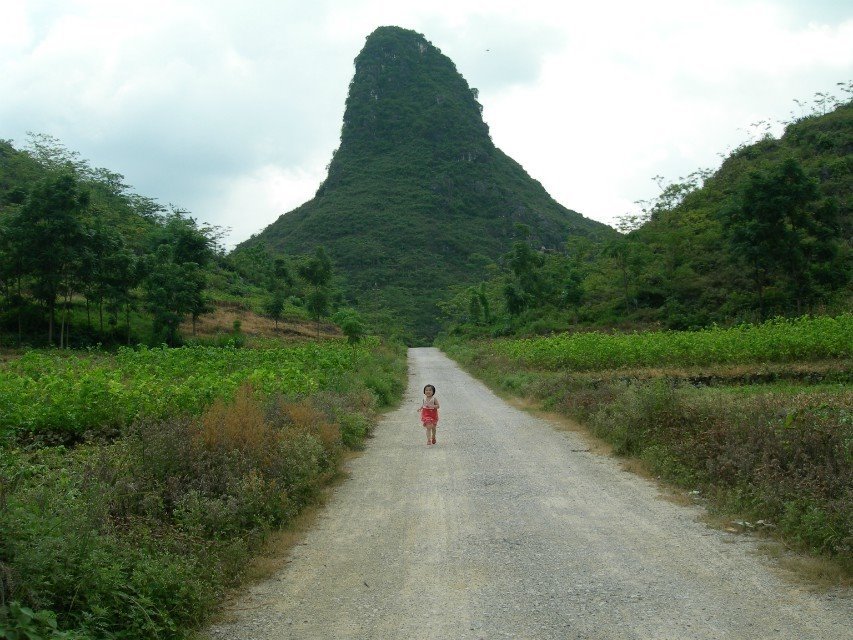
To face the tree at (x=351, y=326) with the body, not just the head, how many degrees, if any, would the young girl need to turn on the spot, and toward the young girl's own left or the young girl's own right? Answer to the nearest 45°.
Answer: approximately 180°

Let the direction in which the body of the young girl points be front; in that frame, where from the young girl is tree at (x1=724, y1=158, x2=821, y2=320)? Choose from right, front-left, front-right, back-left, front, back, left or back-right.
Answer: back-left

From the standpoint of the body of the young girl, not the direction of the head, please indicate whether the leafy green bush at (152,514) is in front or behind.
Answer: in front

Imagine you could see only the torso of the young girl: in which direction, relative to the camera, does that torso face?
toward the camera

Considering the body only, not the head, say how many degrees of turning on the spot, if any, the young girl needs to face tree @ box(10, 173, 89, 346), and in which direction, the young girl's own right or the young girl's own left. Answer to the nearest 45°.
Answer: approximately 135° to the young girl's own right
